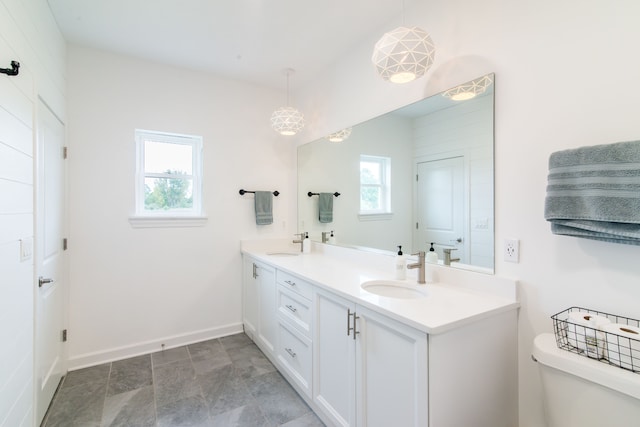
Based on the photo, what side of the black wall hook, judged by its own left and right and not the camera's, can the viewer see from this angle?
right

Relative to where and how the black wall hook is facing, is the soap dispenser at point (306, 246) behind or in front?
in front

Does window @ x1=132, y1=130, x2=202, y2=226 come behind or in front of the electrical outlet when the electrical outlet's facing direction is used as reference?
in front

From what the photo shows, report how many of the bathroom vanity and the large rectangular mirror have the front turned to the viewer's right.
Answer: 0

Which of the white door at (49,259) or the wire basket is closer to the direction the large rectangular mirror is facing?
the white door

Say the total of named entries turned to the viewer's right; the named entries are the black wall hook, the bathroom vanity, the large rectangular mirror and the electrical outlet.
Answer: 1

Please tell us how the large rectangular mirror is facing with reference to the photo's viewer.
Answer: facing the viewer and to the left of the viewer
